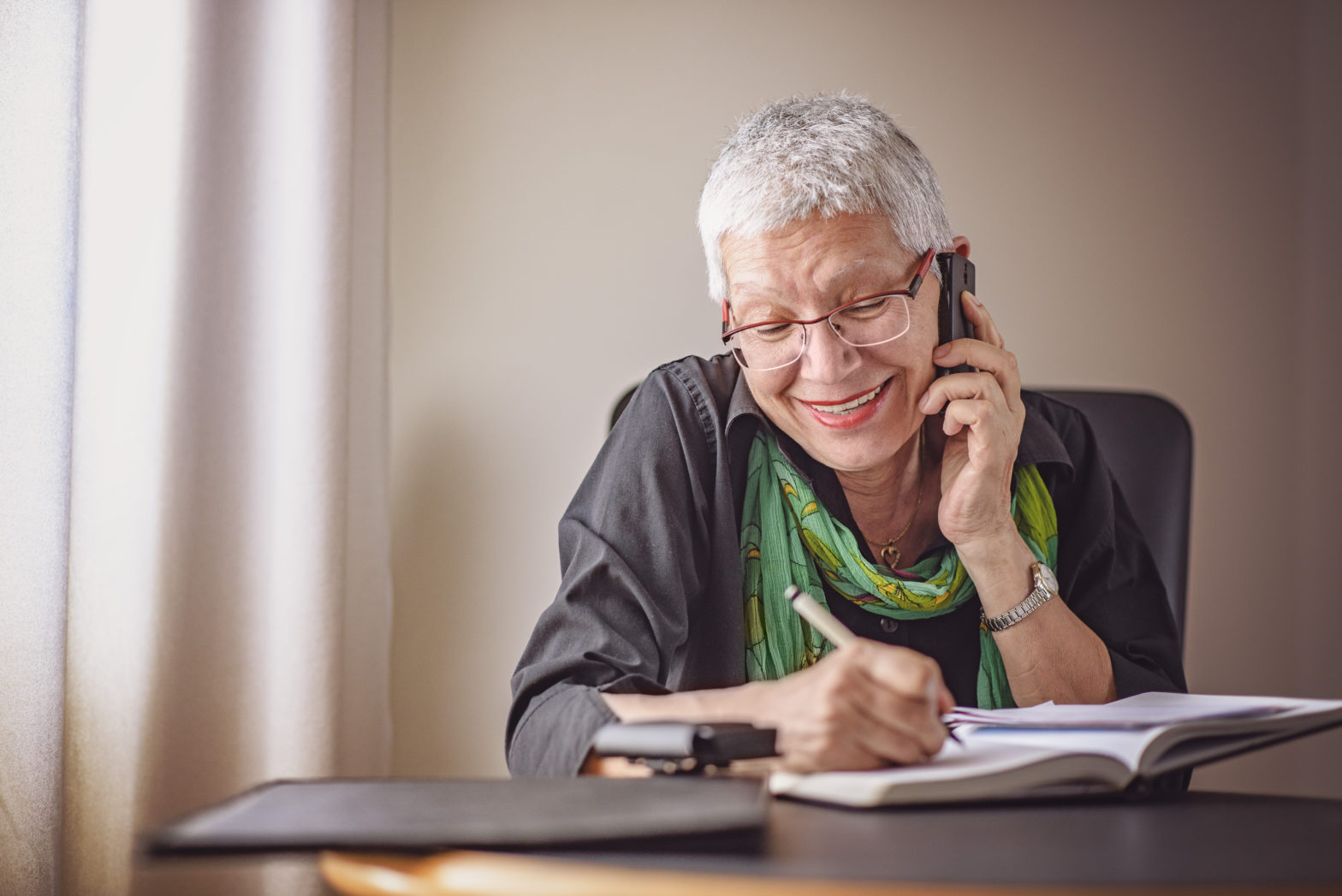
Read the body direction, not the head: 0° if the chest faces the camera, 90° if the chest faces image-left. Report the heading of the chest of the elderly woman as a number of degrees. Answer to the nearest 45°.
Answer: approximately 0°

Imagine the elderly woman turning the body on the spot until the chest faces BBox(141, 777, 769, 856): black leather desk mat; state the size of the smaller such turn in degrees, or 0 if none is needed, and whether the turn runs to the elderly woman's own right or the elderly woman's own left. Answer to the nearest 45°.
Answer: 0° — they already face it

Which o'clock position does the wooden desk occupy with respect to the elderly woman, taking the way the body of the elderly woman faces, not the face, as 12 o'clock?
The wooden desk is roughly at 12 o'clock from the elderly woman.
